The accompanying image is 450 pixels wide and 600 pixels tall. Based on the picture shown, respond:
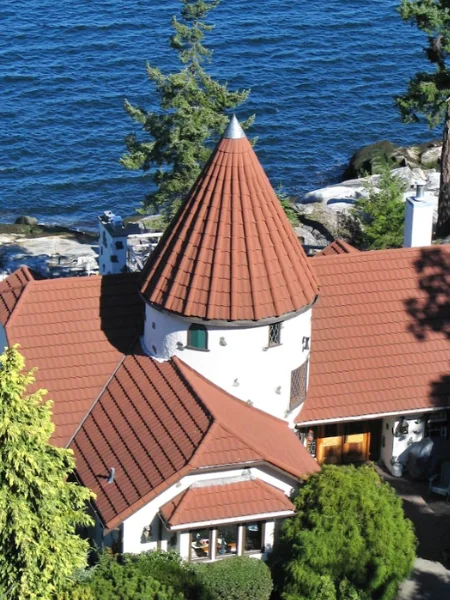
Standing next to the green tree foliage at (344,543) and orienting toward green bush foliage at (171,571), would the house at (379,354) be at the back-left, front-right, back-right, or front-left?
back-right

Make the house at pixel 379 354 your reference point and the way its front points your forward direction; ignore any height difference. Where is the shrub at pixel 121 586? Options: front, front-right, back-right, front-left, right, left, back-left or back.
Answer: front-right

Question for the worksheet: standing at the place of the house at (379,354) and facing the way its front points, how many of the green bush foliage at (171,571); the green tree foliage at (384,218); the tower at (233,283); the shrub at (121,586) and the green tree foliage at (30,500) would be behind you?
1

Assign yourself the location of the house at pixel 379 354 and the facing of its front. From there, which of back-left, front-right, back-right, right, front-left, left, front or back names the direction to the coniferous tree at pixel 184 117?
back-right

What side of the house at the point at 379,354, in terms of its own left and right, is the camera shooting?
front

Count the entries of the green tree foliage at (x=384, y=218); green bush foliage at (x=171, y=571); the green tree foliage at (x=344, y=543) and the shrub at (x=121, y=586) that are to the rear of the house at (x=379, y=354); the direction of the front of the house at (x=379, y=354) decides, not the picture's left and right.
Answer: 1

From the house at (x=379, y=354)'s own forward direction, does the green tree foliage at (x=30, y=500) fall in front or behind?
in front

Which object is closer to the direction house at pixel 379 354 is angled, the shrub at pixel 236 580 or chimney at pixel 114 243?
the shrub

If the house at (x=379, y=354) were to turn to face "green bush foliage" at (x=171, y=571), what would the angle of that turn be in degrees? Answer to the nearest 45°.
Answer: approximately 45° to its right

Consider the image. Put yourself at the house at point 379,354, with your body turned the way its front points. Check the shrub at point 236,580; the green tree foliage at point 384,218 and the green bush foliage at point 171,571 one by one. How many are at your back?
1

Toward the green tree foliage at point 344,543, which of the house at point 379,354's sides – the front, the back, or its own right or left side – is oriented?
front

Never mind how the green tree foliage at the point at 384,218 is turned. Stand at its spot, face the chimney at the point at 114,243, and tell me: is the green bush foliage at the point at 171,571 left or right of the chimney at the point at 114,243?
left
